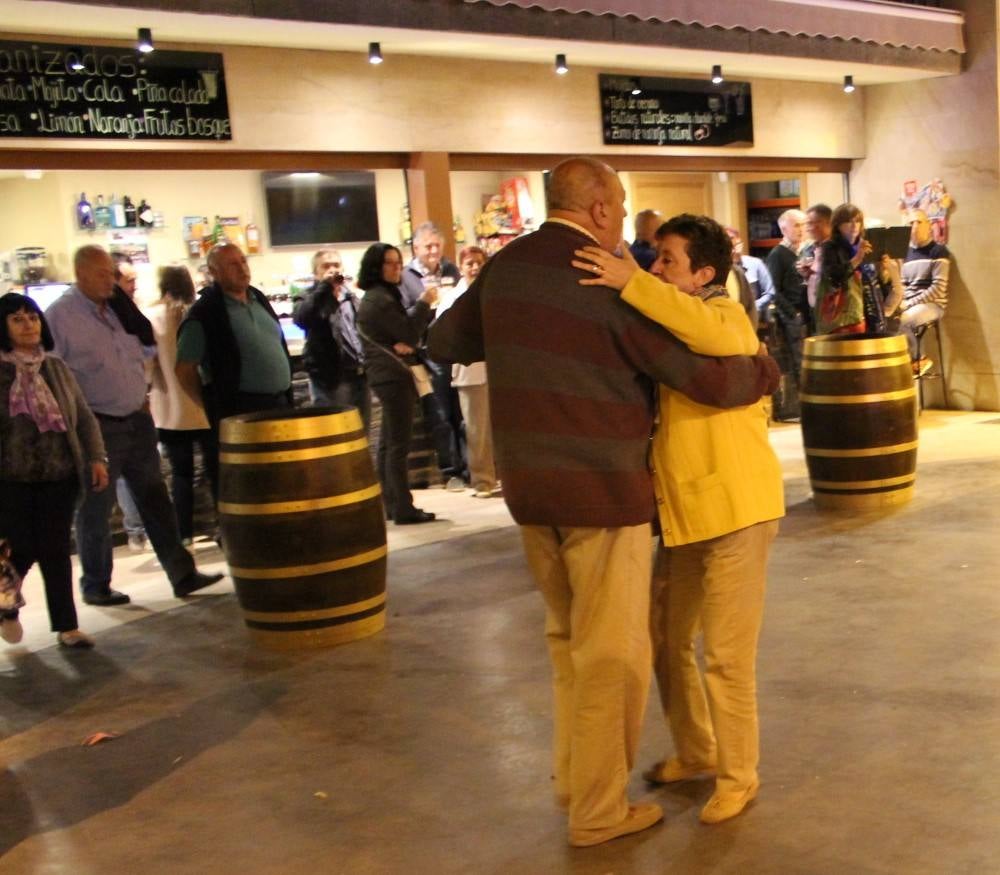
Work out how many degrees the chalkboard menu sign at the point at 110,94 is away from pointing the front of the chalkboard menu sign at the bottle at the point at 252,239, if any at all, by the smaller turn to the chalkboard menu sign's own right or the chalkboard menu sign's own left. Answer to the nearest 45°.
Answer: approximately 135° to the chalkboard menu sign's own left

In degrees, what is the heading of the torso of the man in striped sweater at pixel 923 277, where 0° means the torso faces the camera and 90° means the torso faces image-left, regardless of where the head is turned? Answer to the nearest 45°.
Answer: approximately 45°

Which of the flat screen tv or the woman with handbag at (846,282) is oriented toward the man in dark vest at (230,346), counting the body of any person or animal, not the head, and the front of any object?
the flat screen tv

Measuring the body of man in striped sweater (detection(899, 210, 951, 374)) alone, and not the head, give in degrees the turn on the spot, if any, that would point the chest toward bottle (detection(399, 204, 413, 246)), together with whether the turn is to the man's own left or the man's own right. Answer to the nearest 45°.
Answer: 0° — they already face it

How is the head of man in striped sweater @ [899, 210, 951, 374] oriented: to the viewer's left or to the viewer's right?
to the viewer's left

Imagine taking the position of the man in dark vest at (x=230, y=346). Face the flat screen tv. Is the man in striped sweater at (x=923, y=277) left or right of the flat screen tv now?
right

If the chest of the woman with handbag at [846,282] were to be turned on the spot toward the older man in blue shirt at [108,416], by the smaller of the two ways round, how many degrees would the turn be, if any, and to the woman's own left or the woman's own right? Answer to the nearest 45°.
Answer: approximately 90° to the woman's own right

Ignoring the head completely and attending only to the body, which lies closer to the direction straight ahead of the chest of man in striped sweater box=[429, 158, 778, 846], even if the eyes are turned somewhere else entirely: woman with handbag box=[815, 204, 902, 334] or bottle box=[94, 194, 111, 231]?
the woman with handbag

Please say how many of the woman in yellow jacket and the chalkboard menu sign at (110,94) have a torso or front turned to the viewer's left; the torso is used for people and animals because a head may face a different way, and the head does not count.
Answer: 1

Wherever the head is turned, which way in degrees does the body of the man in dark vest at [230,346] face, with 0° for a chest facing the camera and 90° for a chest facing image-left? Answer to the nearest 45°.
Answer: approximately 315°

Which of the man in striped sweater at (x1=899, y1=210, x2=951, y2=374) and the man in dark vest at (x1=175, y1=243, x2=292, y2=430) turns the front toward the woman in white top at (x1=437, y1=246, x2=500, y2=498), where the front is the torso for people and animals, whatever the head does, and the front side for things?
the man in striped sweater
